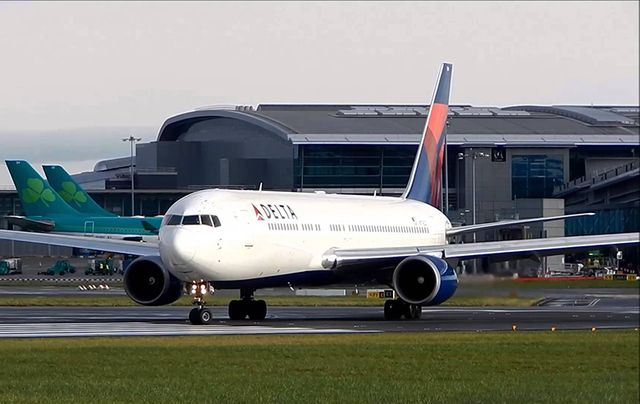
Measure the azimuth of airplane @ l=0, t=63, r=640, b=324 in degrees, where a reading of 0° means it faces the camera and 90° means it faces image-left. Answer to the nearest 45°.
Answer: approximately 45°
